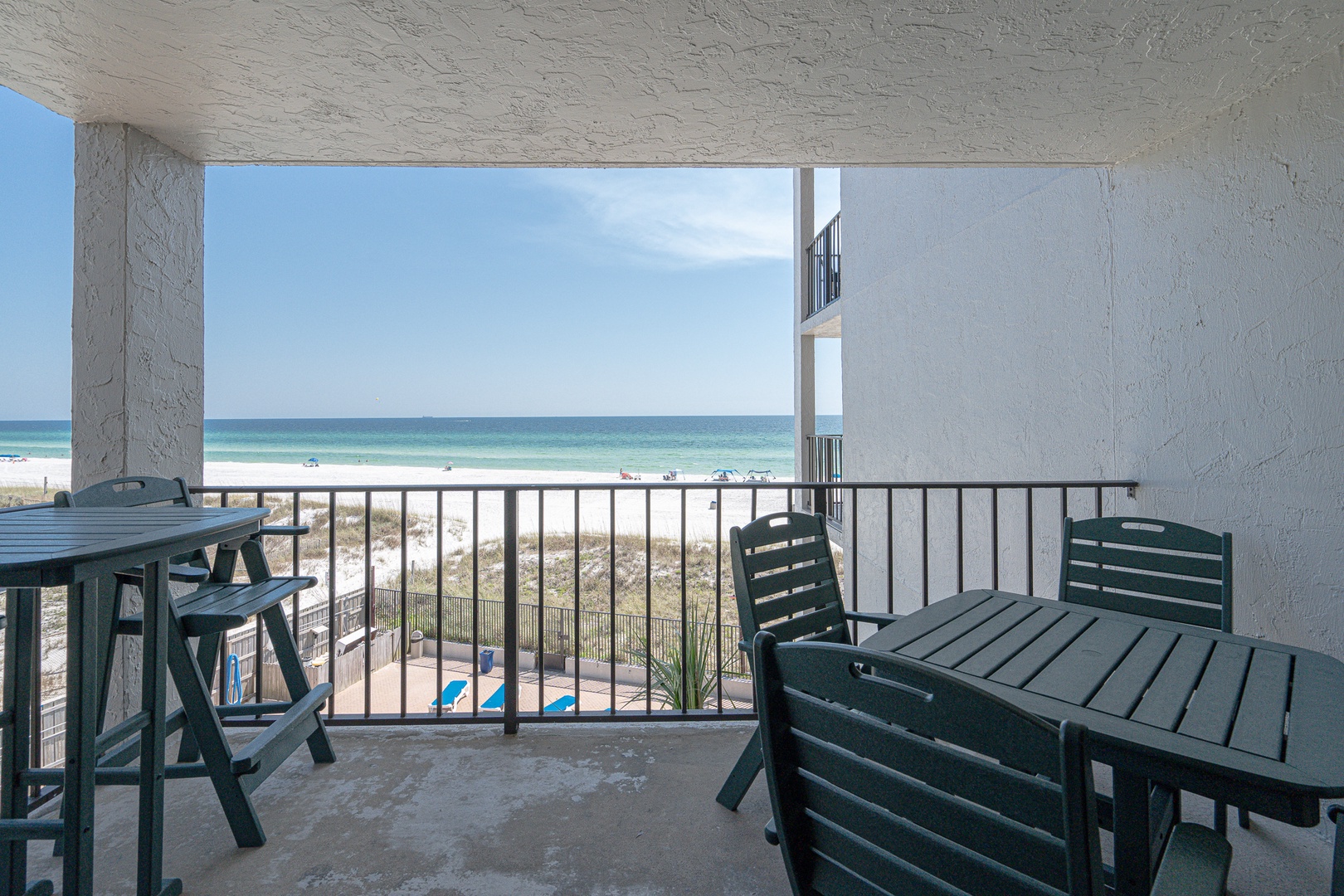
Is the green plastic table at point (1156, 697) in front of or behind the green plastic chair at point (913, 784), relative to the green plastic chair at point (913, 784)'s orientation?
in front

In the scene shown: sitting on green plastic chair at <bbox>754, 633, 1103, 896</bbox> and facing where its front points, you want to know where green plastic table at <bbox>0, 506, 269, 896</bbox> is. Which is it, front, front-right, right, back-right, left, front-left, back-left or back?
back-left

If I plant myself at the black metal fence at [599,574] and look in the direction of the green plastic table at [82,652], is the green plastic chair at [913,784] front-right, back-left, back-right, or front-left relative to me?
front-left

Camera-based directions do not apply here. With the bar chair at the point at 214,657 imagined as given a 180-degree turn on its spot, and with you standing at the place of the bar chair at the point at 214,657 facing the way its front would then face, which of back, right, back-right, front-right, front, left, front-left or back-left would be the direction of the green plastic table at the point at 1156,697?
back

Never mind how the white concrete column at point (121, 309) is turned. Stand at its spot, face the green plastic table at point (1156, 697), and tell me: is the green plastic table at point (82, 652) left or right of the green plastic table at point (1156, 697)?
right

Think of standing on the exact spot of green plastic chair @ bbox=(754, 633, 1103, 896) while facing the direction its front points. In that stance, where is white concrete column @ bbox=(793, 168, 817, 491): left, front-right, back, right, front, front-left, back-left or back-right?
front-left

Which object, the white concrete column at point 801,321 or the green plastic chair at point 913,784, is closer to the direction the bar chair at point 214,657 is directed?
the green plastic chair

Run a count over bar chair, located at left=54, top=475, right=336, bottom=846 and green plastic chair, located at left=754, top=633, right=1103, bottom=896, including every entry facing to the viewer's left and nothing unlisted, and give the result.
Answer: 0

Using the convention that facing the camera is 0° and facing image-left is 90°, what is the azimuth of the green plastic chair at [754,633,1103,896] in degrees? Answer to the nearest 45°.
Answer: approximately 225°

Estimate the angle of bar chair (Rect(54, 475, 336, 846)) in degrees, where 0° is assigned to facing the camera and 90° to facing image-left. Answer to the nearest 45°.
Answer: approximately 315°

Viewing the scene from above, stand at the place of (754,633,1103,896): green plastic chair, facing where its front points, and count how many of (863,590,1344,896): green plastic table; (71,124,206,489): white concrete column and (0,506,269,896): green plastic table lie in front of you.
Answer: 1
